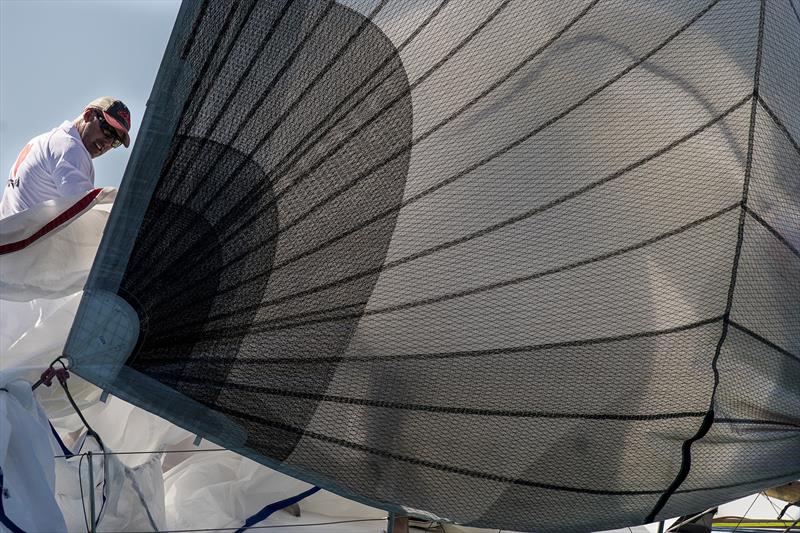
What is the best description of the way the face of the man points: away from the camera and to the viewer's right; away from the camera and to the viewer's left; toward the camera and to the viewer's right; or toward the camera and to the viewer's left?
toward the camera and to the viewer's right

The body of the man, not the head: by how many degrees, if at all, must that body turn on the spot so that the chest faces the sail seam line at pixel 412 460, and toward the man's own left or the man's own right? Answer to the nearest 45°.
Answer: approximately 45° to the man's own right

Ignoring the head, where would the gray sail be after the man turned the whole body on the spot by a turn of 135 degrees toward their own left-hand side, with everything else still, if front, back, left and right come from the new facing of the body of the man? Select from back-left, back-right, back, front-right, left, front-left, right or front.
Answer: back

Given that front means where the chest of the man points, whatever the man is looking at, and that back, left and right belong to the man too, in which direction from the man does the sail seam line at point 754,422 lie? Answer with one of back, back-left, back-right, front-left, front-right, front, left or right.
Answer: front-right

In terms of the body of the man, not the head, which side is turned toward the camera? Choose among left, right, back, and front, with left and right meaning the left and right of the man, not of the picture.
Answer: right
